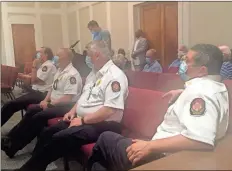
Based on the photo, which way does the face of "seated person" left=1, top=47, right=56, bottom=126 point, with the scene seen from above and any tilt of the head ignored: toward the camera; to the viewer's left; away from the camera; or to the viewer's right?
to the viewer's left

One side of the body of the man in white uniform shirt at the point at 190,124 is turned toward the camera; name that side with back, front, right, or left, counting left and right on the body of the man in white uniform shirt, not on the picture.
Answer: left

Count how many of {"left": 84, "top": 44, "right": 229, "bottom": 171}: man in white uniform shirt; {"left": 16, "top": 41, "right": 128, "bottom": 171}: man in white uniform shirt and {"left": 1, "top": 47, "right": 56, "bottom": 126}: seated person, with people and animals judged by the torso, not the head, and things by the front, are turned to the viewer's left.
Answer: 3

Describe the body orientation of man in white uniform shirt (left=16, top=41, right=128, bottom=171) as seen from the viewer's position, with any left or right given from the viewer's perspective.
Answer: facing to the left of the viewer

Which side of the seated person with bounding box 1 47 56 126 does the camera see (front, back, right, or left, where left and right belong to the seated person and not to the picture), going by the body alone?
left

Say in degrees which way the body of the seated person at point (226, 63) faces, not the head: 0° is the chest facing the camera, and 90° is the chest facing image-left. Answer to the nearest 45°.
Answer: approximately 90°

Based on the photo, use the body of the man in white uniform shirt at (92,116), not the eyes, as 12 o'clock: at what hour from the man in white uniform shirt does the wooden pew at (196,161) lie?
The wooden pew is roughly at 8 o'clock from the man in white uniform shirt.
